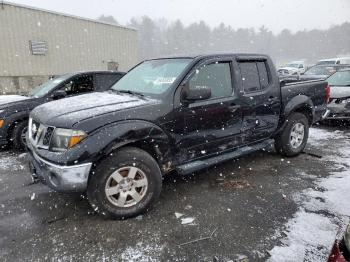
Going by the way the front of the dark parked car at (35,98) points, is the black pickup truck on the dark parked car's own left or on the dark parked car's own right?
on the dark parked car's own left

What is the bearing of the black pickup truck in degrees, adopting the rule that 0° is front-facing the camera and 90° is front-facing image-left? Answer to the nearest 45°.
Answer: approximately 45°

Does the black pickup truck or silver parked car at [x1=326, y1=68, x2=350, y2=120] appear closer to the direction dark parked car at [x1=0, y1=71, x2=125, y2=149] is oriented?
the black pickup truck

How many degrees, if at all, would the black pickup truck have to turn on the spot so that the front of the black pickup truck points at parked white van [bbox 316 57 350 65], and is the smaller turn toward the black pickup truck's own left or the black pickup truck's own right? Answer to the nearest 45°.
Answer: approximately 180°

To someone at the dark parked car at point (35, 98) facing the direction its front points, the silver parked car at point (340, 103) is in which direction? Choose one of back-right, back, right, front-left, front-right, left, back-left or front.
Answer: back-left

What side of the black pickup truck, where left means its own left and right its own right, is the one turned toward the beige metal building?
right

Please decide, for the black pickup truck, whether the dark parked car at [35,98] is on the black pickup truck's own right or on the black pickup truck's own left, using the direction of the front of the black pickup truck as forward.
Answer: on the black pickup truck's own right

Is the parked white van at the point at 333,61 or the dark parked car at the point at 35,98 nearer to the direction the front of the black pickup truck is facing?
the dark parked car

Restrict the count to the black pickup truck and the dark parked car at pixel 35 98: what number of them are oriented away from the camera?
0

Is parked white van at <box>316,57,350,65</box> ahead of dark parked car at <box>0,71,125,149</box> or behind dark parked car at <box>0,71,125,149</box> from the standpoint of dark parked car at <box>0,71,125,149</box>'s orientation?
behind

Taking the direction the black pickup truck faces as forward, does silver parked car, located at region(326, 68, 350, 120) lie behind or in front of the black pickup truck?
behind
